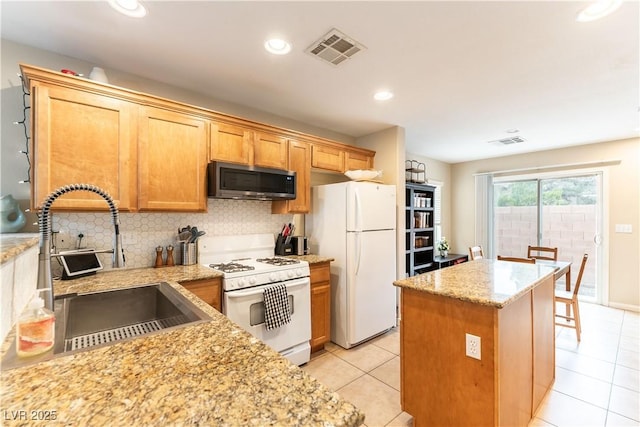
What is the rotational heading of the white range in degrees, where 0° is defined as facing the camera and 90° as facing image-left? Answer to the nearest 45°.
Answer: approximately 315°

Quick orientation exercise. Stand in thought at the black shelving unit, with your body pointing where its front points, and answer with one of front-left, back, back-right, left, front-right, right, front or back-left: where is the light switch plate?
front-left

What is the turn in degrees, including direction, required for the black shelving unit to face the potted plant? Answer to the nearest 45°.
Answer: approximately 90° to its left

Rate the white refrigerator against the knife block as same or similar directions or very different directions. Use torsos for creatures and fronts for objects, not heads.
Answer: same or similar directions

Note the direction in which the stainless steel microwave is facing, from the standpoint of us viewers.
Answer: facing the viewer and to the right of the viewer

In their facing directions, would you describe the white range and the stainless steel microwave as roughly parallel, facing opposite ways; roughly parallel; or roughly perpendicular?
roughly parallel

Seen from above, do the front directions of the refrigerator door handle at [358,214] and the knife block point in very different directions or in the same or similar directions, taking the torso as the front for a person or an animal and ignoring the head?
same or similar directions

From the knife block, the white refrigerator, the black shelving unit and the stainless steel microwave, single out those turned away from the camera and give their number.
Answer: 0
